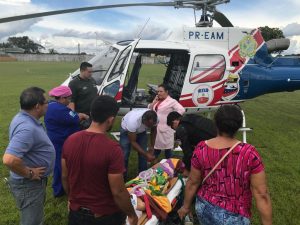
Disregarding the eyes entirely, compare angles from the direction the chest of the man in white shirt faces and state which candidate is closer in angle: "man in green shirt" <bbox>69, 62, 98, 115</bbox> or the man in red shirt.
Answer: the man in red shirt

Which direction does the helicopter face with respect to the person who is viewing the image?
facing to the left of the viewer

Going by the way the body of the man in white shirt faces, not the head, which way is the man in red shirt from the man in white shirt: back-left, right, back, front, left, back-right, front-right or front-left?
front-right

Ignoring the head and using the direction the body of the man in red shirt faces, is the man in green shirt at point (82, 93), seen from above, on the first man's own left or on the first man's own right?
on the first man's own left

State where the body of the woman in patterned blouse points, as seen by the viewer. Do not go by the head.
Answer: away from the camera

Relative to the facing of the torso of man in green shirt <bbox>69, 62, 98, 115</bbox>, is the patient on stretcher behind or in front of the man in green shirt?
in front

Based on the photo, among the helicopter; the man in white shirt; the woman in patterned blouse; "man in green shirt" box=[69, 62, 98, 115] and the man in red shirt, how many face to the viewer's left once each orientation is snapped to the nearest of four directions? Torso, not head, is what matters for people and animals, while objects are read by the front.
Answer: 1

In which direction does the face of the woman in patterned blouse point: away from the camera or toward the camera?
away from the camera

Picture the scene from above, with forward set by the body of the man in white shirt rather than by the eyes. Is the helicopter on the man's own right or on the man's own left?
on the man's own left

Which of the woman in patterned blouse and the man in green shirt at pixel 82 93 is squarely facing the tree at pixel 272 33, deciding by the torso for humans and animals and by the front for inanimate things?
the woman in patterned blouse

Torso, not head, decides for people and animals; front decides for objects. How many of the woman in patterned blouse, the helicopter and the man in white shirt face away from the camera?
1

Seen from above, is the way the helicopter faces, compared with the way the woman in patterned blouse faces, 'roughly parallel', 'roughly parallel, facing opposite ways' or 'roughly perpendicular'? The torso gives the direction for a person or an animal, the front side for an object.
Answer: roughly perpendicular

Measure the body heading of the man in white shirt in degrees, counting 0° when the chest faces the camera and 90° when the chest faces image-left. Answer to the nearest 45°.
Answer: approximately 315°

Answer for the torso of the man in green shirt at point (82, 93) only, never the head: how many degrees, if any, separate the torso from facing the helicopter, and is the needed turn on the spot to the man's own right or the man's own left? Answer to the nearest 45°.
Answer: approximately 90° to the man's own left

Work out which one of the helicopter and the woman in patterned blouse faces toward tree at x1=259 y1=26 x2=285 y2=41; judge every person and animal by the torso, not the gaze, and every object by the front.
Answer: the woman in patterned blouse

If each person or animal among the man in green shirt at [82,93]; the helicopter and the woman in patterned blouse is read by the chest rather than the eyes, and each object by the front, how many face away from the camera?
1

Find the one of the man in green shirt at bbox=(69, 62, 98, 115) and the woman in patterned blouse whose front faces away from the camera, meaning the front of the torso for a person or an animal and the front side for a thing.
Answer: the woman in patterned blouse

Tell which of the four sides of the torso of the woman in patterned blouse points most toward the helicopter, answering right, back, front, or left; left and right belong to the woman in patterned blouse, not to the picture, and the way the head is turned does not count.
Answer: front

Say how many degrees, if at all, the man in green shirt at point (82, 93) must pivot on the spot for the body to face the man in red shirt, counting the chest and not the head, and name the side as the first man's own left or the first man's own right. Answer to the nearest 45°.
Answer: approximately 45° to the first man's own right

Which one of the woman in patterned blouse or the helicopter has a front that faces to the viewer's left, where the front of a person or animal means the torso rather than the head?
the helicopter
